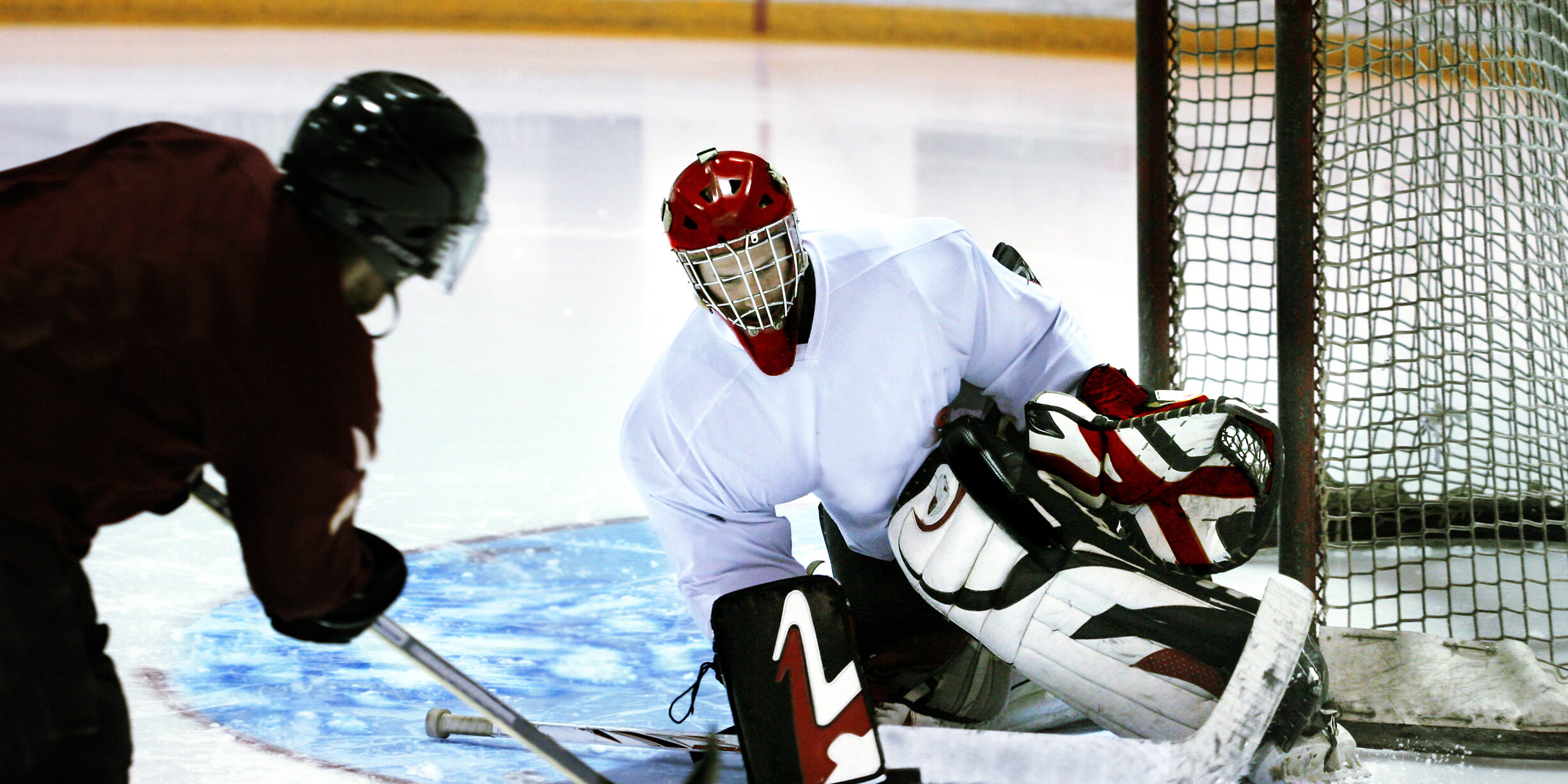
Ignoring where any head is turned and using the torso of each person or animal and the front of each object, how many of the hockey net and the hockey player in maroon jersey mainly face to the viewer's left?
1

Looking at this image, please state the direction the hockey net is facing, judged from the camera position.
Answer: facing to the left of the viewer

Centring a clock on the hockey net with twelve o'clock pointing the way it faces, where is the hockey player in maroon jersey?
The hockey player in maroon jersey is roughly at 10 o'clock from the hockey net.

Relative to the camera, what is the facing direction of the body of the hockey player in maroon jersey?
to the viewer's right
